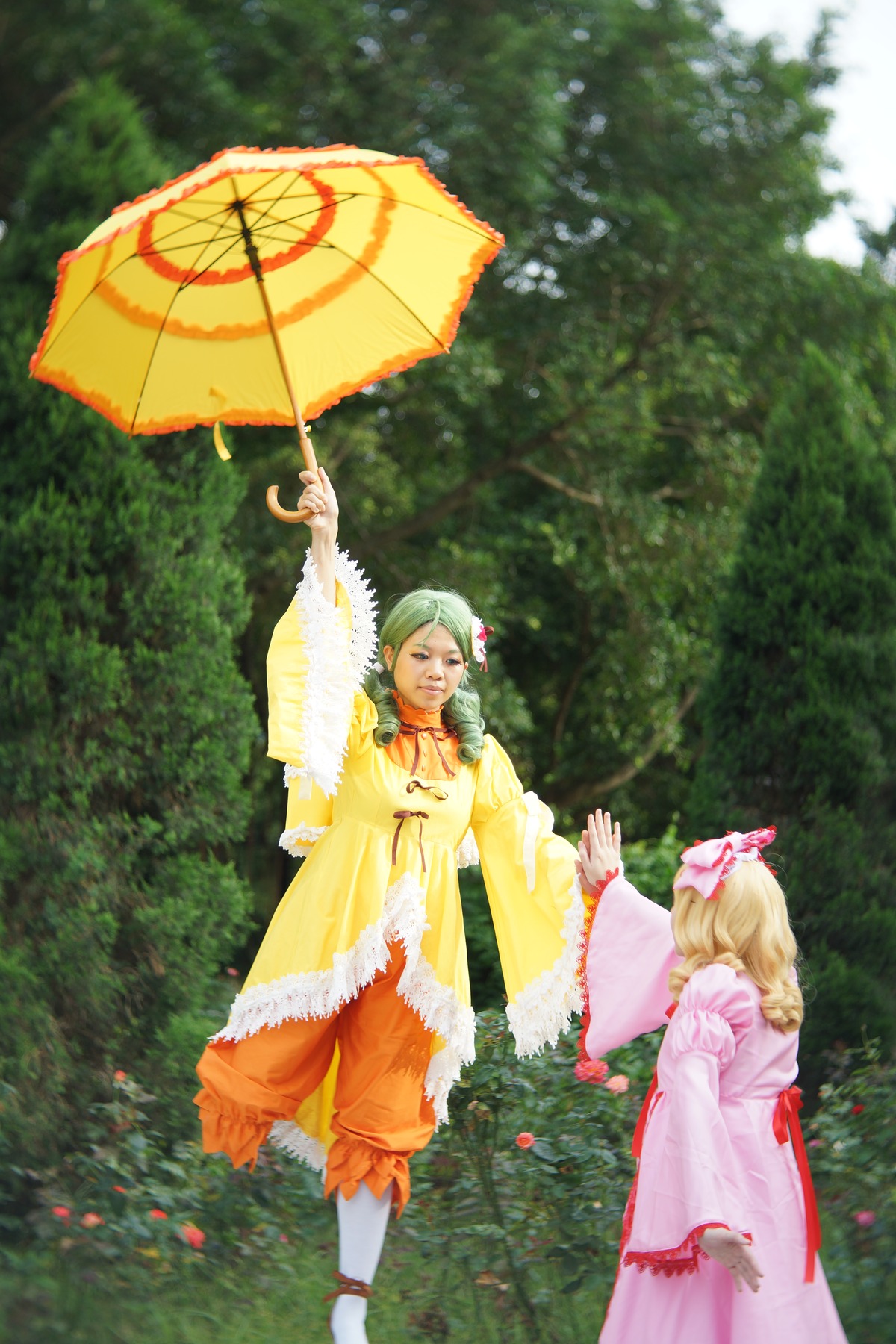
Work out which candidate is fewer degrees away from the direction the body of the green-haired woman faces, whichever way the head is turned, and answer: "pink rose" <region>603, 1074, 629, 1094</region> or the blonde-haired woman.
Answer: the blonde-haired woman

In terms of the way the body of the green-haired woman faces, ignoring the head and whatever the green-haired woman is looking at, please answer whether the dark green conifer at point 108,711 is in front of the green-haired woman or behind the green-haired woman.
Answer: behind

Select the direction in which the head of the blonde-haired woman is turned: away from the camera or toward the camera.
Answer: away from the camera

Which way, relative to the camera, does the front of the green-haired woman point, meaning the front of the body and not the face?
toward the camera
